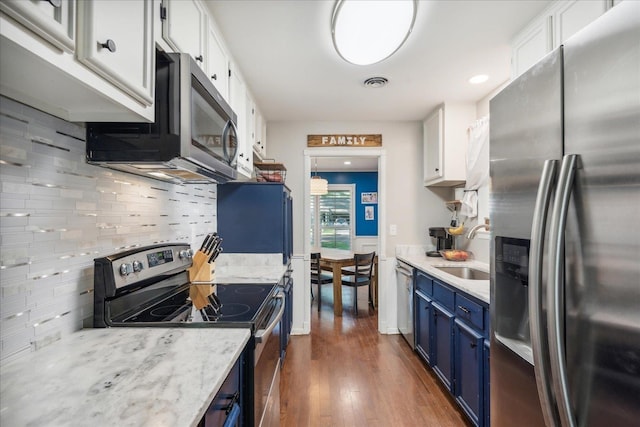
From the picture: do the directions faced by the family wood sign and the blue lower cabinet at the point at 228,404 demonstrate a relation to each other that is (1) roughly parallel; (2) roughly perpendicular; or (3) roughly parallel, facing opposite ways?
roughly perpendicular

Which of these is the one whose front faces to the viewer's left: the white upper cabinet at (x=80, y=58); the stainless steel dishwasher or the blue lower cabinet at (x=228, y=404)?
the stainless steel dishwasher

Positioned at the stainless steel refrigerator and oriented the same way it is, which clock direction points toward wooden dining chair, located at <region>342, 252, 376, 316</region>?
The wooden dining chair is roughly at 3 o'clock from the stainless steel refrigerator.

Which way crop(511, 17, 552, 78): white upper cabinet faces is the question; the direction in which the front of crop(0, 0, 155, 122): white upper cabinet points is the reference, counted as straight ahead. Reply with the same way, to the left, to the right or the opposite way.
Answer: the opposite way

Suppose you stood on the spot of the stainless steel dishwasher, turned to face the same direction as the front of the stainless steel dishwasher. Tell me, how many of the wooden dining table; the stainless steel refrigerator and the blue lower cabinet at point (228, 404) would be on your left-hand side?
2

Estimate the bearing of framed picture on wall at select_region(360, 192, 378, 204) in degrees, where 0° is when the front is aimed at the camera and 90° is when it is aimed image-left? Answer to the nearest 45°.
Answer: approximately 0°

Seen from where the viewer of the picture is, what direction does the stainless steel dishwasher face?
facing to the left of the viewer

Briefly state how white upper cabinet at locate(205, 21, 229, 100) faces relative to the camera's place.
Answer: facing to the right of the viewer

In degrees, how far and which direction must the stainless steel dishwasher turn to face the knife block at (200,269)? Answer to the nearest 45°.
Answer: approximately 45° to its left

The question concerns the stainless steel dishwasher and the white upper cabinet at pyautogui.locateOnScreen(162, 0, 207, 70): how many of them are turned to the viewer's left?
1

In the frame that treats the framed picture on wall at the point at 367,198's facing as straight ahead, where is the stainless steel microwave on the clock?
The stainless steel microwave is roughly at 12 o'clock from the framed picture on wall.

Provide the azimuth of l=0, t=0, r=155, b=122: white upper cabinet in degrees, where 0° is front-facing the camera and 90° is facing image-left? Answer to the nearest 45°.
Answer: approximately 315°

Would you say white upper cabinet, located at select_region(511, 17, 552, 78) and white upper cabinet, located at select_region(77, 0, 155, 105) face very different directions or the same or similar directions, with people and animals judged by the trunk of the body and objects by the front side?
very different directions
